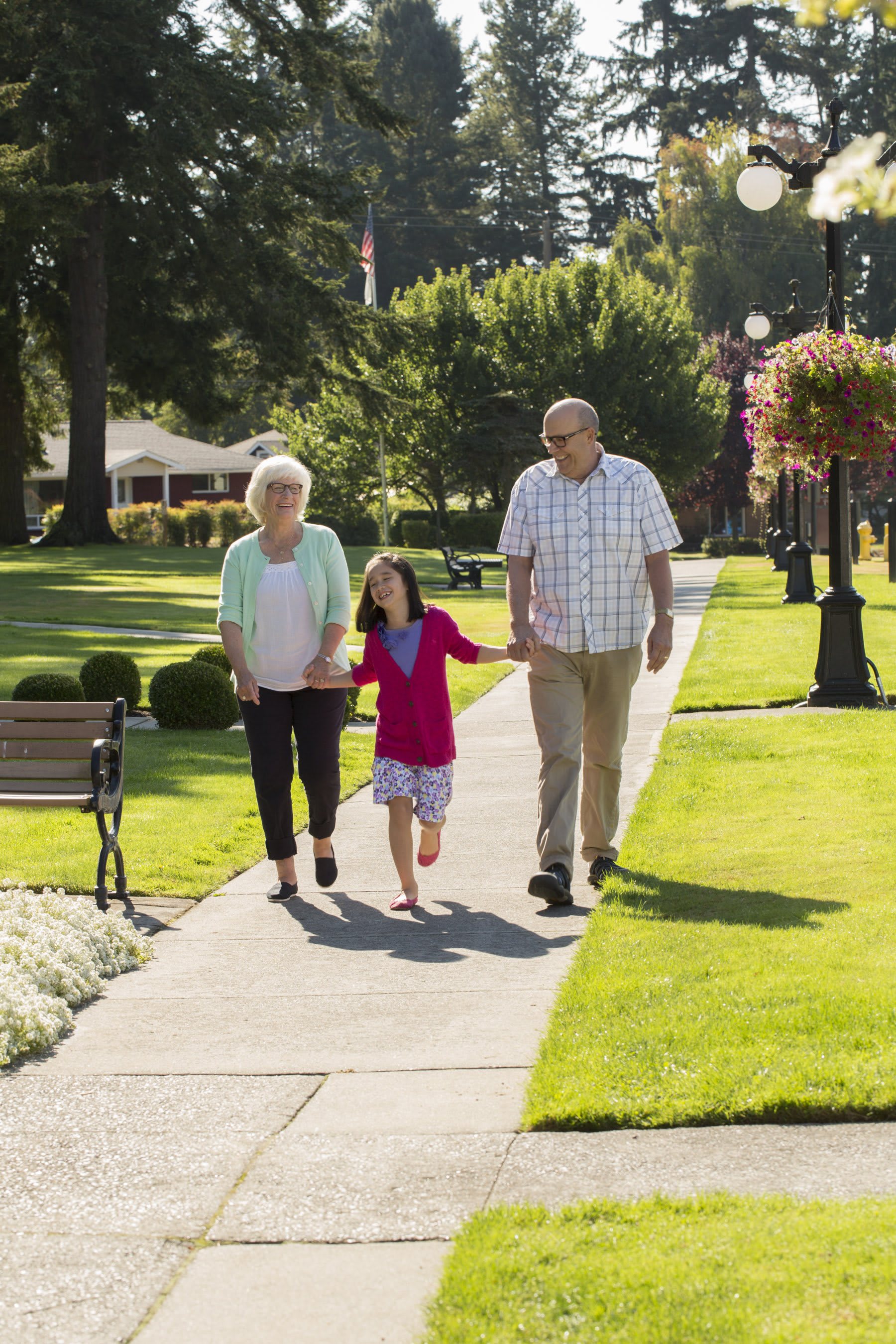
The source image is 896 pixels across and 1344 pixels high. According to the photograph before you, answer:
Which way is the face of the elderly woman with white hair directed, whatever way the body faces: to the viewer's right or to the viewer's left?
to the viewer's right

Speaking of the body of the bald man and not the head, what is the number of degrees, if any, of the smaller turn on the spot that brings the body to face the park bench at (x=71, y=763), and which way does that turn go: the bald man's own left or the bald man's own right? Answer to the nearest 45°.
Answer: approximately 90° to the bald man's own right

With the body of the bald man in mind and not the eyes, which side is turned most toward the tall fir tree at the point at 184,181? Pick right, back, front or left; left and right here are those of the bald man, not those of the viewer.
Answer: back

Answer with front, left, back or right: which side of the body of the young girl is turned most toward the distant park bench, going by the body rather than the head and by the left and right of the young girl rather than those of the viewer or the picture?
back

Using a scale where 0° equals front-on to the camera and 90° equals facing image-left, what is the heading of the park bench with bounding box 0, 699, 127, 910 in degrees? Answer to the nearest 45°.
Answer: approximately 0°

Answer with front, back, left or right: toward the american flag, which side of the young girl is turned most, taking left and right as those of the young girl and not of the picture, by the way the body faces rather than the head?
back
